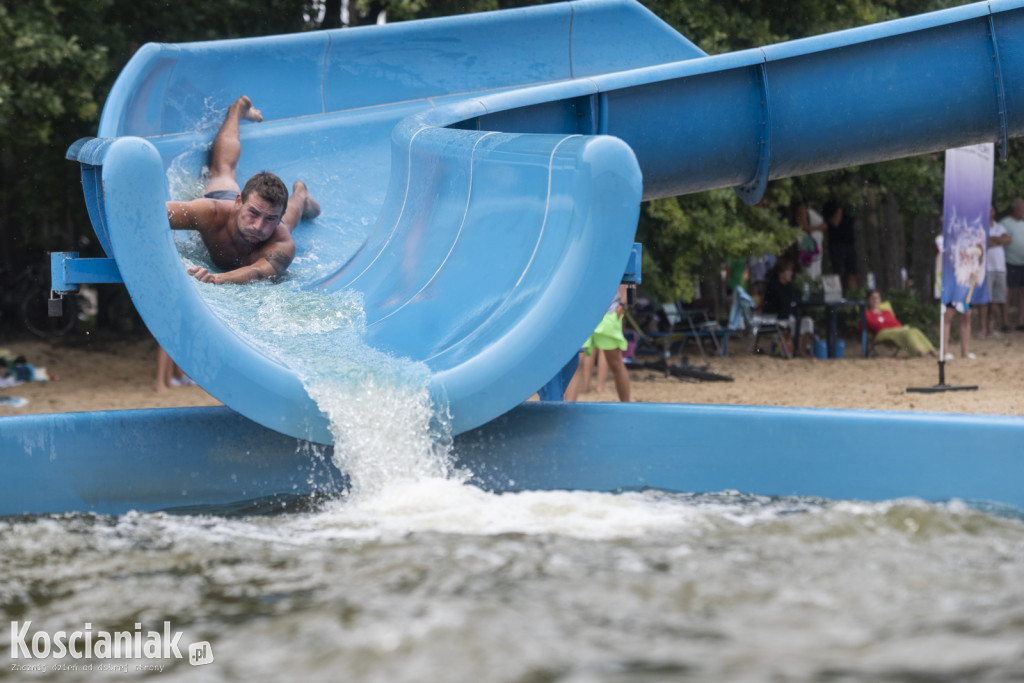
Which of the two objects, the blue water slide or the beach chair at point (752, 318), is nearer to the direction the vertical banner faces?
the blue water slide

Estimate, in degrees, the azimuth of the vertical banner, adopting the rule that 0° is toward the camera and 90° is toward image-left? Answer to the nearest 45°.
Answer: approximately 0°

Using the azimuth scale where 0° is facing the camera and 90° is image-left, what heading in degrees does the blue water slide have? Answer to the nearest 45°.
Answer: approximately 0°

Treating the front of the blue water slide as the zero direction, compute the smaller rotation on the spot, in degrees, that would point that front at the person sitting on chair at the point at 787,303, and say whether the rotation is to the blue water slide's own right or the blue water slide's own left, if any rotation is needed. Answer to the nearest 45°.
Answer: approximately 135° to the blue water slide's own left

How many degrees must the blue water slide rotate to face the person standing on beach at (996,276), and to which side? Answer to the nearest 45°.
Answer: approximately 135° to its left

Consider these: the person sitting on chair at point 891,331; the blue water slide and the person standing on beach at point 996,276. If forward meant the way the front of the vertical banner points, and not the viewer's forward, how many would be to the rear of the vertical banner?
2

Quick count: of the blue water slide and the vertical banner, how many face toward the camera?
2

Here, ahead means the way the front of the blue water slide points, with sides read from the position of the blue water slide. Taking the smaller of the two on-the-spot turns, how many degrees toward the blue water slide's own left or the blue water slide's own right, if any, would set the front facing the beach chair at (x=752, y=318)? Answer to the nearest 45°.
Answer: approximately 180°

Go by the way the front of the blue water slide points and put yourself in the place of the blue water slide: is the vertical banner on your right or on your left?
on your left

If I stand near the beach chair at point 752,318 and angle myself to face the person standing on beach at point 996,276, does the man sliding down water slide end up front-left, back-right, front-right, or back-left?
back-right
